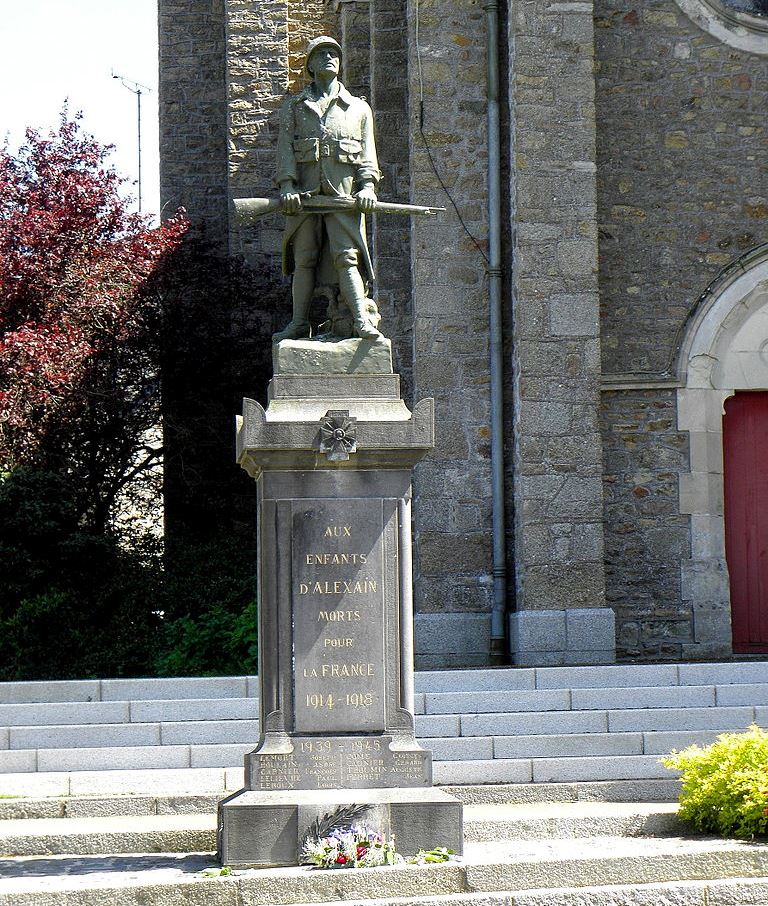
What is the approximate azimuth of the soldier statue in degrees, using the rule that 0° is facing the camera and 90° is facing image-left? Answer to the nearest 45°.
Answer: approximately 0°

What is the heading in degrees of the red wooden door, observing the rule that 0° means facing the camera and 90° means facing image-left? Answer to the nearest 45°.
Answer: approximately 0°

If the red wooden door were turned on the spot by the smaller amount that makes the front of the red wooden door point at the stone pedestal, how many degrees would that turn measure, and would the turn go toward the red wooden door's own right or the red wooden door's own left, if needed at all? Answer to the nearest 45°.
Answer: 0° — it already faces it

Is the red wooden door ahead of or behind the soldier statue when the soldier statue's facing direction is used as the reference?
behind

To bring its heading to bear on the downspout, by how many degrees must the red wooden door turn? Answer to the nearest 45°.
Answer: approximately 45° to its right

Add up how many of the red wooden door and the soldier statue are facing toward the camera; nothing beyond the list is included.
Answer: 2

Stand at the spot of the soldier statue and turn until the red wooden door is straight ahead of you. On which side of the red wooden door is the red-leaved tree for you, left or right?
left

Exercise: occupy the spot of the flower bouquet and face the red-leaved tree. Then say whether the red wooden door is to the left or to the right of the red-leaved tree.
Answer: right

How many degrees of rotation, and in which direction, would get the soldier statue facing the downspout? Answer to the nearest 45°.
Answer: approximately 180°

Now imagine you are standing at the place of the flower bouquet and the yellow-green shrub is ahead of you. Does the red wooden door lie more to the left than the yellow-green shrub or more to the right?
left
